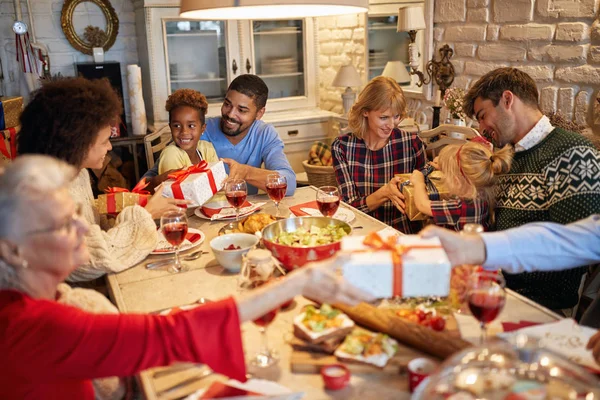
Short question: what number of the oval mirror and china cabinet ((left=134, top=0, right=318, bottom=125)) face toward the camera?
2

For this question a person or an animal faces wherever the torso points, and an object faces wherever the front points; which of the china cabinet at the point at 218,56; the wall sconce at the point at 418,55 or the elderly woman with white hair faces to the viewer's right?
the elderly woman with white hair

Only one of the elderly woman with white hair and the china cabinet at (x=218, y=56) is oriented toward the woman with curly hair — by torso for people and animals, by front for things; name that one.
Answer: the china cabinet

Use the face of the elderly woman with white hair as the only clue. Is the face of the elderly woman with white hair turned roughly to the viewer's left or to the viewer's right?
to the viewer's right

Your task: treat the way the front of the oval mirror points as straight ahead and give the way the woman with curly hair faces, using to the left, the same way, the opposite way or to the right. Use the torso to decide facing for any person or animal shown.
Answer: to the left

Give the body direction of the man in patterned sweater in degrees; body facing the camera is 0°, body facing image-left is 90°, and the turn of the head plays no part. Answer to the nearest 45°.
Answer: approximately 45°

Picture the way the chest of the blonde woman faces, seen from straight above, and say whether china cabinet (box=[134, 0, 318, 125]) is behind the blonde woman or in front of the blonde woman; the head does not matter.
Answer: behind

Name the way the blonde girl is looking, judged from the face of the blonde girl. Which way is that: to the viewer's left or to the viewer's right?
to the viewer's left

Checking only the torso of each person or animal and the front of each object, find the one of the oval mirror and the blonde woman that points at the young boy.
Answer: the oval mirror

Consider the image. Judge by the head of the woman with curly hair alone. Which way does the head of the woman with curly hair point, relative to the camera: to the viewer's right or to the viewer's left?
to the viewer's right

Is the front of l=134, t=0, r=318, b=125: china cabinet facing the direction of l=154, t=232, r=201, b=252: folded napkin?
yes

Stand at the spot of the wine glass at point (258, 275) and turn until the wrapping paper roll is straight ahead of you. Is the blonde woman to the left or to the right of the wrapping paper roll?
right

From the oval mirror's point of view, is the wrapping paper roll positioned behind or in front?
in front
